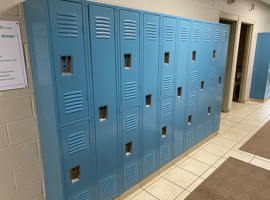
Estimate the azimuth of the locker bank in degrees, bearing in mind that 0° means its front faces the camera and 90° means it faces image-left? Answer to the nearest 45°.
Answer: approximately 315°

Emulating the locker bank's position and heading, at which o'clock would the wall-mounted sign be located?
The wall-mounted sign is roughly at 4 o'clock from the locker bank.
